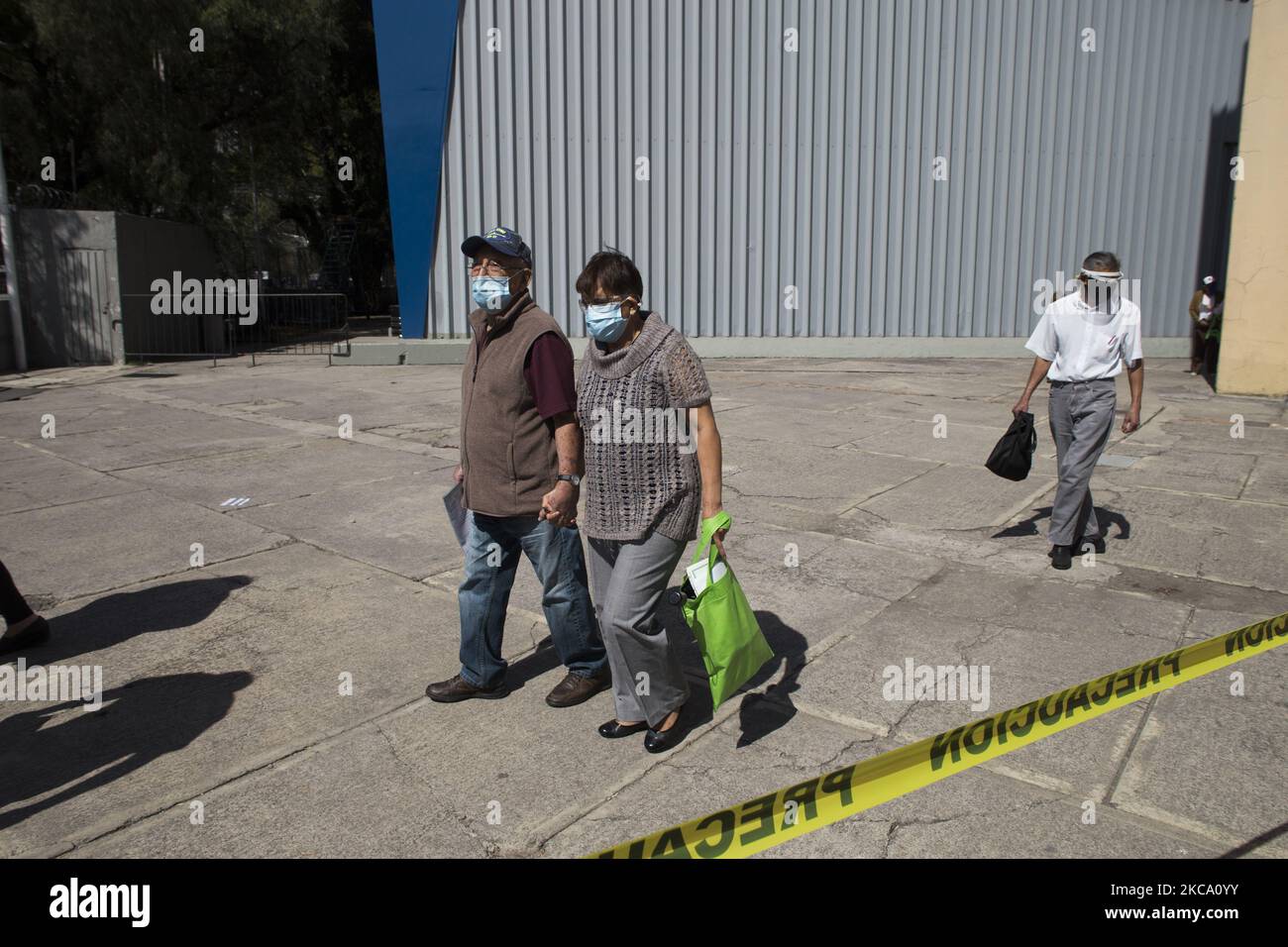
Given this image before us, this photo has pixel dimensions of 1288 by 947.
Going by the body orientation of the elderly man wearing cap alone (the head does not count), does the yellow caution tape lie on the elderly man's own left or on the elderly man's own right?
on the elderly man's own left

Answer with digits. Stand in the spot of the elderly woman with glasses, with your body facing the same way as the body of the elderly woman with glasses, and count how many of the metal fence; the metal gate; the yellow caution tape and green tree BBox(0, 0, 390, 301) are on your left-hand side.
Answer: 1

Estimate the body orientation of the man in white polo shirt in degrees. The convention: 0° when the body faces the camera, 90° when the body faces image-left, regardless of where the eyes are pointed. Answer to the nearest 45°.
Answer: approximately 0°

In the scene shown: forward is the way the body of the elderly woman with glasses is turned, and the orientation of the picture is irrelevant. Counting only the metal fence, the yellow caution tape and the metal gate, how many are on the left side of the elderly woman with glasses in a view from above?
1

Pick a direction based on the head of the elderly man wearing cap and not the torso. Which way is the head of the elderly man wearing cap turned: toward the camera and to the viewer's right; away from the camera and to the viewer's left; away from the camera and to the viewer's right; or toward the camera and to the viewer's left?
toward the camera and to the viewer's left

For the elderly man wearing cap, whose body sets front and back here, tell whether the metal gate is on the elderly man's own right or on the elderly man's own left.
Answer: on the elderly man's own right

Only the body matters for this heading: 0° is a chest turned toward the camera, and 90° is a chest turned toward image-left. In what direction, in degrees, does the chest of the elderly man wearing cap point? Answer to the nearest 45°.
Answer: approximately 45°

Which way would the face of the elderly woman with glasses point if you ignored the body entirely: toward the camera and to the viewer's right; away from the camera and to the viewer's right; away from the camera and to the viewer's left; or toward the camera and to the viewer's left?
toward the camera and to the viewer's left

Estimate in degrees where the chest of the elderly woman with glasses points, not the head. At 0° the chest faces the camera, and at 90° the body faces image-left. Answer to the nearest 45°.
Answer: approximately 45°

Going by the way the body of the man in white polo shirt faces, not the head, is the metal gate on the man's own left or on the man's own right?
on the man's own right
